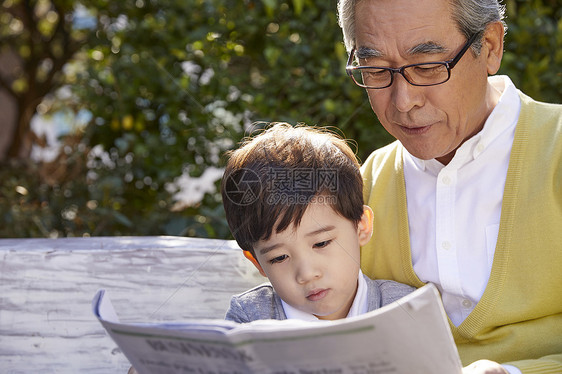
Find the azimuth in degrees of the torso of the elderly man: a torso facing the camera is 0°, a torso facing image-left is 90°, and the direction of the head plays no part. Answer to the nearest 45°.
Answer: approximately 45°

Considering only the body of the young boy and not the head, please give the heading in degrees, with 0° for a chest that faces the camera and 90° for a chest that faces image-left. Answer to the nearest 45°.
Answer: approximately 0°
